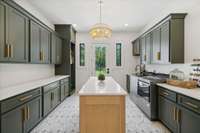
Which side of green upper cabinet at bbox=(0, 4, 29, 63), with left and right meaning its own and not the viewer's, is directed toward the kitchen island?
front

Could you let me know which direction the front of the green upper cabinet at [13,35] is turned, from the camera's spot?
facing the viewer and to the right of the viewer

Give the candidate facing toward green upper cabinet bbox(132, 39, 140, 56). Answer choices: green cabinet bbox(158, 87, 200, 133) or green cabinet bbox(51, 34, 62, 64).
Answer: green cabinet bbox(51, 34, 62, 64)

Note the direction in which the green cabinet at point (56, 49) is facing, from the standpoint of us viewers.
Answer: facing to the right of the viewer

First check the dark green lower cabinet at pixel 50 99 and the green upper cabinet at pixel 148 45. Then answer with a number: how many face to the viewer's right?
1

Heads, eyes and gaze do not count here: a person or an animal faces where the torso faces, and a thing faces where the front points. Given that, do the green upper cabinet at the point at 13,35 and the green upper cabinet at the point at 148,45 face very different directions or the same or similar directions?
very different directions

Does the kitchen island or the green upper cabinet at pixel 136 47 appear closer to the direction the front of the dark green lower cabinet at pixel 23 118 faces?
the kitchen island

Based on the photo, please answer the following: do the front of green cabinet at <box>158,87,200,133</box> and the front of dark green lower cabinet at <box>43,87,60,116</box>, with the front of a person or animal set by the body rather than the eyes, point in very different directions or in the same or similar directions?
very different directions

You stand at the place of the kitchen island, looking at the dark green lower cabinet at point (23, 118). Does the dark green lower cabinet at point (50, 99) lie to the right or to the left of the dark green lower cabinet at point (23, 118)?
right

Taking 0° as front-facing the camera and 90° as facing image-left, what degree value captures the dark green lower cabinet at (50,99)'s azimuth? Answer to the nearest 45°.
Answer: approximately 270°

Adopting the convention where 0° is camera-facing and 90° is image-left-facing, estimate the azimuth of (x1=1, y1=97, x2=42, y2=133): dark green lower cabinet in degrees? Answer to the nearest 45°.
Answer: approximately 315°

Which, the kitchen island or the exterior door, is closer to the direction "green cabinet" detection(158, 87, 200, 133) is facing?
the kitchen island

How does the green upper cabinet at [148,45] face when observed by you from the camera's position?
facing to the left of the viewer
